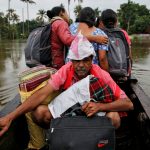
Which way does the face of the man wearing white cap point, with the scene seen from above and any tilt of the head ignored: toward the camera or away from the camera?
toward the camera

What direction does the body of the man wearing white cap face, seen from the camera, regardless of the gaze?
toward the camera

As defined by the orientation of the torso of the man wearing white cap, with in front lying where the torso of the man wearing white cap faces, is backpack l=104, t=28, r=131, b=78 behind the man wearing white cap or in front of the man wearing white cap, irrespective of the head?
behind

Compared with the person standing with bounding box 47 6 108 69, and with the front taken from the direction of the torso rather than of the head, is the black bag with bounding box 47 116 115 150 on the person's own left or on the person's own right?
on the person's own right

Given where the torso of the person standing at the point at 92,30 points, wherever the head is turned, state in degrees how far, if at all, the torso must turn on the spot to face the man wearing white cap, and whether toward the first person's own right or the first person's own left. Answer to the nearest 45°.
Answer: approximately 180°

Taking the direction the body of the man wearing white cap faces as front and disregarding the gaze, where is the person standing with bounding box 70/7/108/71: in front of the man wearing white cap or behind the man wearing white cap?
behind

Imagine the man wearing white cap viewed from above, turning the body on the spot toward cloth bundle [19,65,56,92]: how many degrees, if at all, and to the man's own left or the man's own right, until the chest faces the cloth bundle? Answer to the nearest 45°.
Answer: approximately 135° to the man's own right

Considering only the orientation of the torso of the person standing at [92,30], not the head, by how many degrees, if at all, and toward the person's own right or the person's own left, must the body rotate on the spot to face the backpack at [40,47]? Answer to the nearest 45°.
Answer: approximately 90° to the person's own left

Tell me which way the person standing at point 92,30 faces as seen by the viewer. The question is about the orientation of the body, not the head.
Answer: away from the camera

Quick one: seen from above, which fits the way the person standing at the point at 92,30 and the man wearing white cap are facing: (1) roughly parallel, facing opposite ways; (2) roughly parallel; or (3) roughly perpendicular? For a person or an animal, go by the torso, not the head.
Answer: roughly parallel, facing opposite ways
